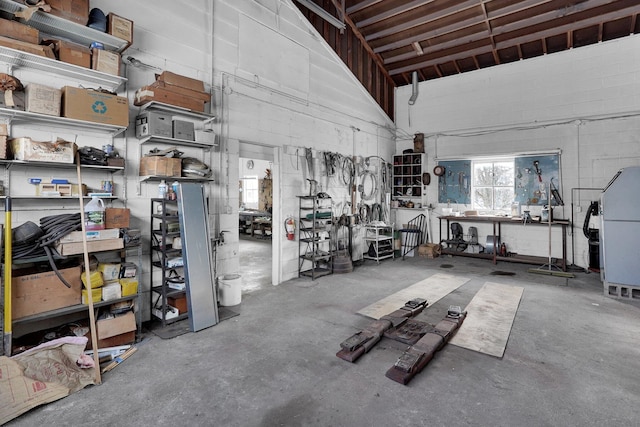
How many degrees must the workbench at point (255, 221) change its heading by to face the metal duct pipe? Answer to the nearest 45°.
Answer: approximately 45° to its left

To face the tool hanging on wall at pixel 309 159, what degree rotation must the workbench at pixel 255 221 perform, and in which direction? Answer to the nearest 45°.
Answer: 0° — it already faces it

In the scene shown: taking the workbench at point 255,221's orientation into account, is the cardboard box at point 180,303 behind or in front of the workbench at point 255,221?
in front

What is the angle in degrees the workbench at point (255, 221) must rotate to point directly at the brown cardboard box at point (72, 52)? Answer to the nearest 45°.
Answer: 0° — it already faces it

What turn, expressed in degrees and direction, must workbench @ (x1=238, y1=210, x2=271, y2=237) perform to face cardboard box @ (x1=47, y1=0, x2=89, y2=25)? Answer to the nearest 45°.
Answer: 0° — it already faces it

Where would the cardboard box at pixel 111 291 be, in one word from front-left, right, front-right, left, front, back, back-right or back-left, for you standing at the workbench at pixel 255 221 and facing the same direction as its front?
front

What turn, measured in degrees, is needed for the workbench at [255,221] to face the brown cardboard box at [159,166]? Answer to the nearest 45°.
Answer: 0° — it already faces it

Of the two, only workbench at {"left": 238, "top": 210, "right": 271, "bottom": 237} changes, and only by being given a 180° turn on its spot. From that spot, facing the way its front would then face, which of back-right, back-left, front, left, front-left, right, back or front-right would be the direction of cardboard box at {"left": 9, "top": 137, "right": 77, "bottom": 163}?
back

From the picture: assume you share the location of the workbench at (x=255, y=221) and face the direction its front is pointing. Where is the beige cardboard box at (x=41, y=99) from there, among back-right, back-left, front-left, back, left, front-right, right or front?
front

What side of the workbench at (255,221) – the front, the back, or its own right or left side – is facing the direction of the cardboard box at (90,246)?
front

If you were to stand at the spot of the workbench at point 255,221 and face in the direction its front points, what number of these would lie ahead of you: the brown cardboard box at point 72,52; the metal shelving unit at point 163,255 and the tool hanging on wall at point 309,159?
3

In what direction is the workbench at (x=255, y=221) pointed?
toward the camera

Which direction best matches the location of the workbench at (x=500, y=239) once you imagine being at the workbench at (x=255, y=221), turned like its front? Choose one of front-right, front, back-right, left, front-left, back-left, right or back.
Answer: front-left

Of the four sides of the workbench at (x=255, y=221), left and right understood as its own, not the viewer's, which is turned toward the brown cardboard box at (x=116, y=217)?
front

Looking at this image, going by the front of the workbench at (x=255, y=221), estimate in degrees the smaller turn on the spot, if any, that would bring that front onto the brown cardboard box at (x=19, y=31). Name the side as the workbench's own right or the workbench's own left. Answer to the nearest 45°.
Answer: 0° — it already faces it

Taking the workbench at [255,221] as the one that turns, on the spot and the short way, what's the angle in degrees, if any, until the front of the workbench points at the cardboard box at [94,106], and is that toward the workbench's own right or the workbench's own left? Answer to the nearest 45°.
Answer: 0° — it already faces it
